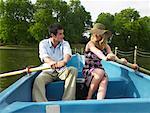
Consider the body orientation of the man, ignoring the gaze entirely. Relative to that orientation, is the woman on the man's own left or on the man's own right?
on the man's own left

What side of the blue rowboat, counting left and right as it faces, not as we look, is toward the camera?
back

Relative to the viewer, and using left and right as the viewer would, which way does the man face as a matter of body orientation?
facing the viewer

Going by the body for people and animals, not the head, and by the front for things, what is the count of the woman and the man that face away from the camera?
0
